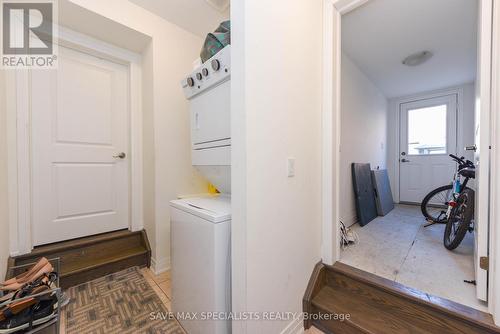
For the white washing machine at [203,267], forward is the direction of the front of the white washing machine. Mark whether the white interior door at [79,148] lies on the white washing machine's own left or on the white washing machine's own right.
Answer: on the white washing machine's own right

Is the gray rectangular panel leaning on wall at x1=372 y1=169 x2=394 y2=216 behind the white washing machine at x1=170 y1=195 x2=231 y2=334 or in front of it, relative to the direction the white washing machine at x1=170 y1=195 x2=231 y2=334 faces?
behind

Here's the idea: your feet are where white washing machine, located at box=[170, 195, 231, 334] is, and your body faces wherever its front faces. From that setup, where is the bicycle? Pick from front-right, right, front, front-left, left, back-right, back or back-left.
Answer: back-left

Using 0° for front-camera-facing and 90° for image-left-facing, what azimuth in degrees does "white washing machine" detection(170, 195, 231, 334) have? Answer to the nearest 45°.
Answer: approximately 45°

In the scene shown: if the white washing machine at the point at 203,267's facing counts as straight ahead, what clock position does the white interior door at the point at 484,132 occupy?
The white interior door is roughly at 8 o'clock from the white washing machine.
